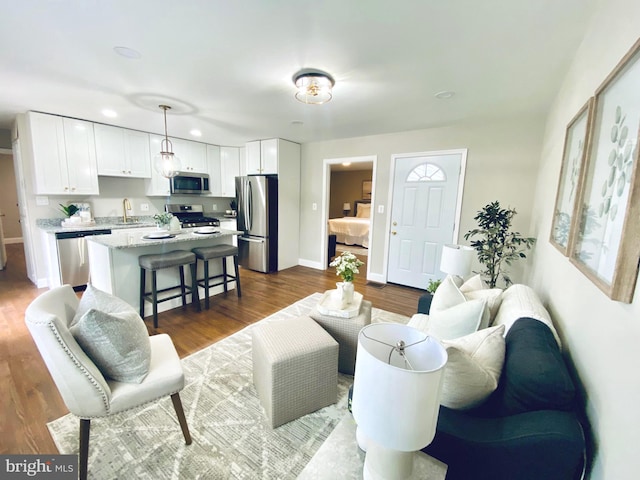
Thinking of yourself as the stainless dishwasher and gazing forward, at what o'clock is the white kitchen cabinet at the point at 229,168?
The white kitchen cabinet is roughly at 10 o'clock from the stainless dishwasher.

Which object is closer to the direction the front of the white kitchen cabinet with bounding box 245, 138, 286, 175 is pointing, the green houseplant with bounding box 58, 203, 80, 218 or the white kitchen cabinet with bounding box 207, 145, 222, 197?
the green houseplant

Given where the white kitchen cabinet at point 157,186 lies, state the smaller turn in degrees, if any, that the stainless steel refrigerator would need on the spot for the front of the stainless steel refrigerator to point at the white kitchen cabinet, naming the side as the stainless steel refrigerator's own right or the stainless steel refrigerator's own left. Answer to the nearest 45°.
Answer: approximately 45° to the stainless steel refrigerator's own right

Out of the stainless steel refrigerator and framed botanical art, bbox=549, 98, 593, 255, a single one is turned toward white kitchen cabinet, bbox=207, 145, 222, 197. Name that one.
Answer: the framed botanical art

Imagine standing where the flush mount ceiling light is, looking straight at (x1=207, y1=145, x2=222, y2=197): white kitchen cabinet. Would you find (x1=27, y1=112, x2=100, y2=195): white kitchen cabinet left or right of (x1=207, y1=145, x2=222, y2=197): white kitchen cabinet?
left

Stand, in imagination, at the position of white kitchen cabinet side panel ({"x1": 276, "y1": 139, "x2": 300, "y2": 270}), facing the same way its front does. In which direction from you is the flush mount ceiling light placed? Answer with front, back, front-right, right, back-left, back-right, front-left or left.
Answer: front-left

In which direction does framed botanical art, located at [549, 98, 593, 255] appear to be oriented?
to the viewer's left

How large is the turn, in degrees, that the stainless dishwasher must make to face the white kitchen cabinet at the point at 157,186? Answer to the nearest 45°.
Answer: approximately 90° to its left

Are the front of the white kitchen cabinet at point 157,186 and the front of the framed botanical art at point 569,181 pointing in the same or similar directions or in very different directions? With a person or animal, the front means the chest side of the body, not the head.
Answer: very different directions

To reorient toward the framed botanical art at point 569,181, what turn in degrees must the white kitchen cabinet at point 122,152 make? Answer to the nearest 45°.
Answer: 0° — it already faces it

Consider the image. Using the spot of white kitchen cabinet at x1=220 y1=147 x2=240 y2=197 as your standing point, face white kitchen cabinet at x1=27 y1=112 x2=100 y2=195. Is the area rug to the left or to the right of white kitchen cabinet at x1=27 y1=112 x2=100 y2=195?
left
